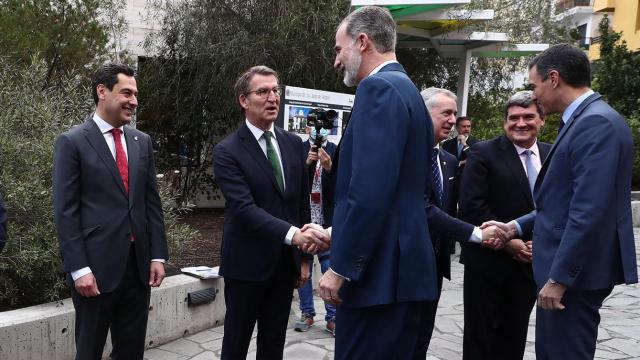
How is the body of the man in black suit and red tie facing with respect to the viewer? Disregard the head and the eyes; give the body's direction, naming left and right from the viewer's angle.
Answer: facing the viewer and to the right of the viewer

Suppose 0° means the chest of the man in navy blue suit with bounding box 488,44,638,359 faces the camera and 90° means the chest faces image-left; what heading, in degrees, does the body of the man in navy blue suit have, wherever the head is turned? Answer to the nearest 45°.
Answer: approximately 90°

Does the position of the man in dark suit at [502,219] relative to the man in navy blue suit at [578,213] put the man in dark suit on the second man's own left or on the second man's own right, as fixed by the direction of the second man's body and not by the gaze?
on the second man's own right

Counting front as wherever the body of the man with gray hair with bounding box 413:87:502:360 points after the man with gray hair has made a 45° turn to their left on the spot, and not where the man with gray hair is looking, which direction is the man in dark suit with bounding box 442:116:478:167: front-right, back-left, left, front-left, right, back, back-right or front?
left

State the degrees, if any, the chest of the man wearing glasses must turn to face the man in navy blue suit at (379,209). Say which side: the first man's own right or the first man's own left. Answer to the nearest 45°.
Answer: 0° — they already face them

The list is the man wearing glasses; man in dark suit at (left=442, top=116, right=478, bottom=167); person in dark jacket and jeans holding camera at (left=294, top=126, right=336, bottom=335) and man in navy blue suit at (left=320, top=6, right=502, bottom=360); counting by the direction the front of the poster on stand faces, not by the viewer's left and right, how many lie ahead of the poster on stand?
3

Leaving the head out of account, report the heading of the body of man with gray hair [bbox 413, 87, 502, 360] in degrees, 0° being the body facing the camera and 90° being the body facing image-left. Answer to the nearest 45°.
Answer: approximately 315°

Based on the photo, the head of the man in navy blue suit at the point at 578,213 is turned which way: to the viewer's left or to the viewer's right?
to the viewer's left

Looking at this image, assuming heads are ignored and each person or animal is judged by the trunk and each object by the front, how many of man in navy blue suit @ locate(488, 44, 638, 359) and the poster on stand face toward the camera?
1

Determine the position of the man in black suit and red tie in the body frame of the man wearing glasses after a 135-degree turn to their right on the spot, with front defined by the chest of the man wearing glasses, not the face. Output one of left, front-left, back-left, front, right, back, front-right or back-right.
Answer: front
